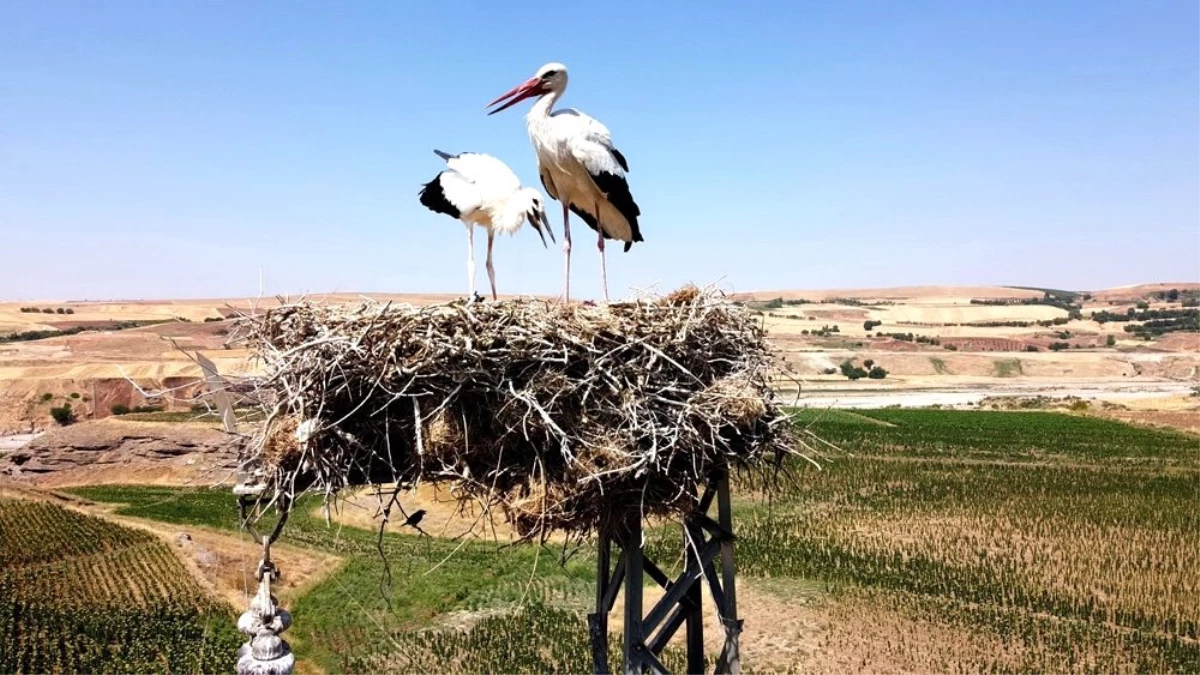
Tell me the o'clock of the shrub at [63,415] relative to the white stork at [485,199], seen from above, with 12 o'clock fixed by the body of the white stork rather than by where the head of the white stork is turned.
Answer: The shrub is roughly at 8 o'clock from the white stork.

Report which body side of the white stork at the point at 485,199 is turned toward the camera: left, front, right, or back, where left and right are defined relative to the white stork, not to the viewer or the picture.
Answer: right

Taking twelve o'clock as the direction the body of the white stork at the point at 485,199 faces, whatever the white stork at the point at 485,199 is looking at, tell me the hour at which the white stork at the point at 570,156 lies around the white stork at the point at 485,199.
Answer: the white stork at the point at 570,156 is roughly at 1 o'clock from the white stork at the point at 485,199.

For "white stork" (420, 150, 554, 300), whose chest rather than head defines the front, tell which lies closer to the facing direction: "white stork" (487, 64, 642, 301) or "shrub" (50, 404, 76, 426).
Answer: the white stork
